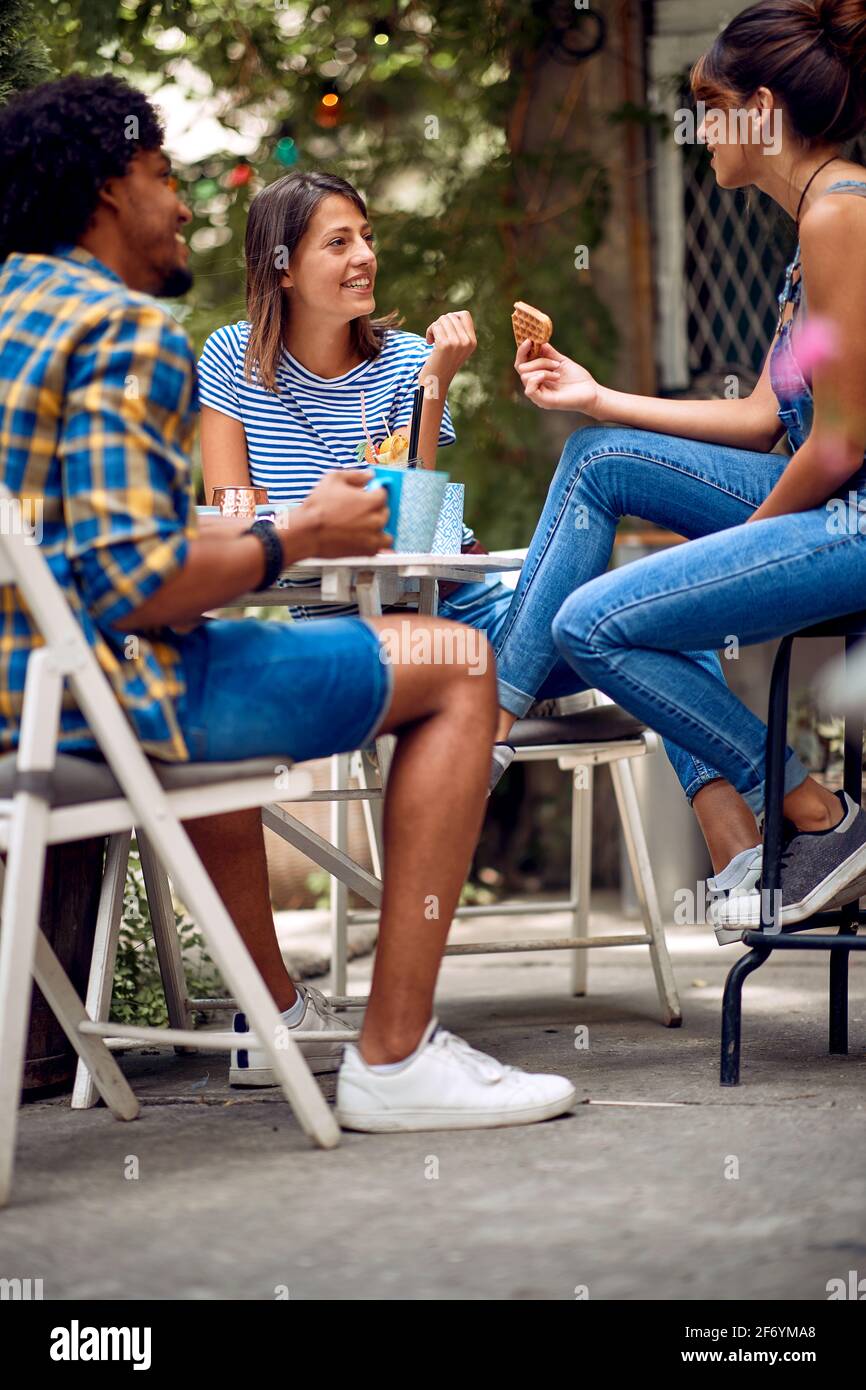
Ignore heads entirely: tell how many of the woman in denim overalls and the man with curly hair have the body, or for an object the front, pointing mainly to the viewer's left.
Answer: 1

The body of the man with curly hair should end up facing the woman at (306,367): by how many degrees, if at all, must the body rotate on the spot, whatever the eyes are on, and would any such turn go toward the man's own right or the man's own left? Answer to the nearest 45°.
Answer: approximately 90° to the man's own left

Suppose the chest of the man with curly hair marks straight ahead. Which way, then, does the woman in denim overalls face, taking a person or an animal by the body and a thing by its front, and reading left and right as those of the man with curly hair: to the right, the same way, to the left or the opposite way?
the opposite way

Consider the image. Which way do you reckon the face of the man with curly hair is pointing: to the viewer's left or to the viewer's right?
to the viewer's right

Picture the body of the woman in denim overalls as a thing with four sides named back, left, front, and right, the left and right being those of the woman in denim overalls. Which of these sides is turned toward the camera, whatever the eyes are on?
left

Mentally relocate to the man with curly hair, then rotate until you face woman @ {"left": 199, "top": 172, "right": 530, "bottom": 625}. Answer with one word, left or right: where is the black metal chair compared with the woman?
right

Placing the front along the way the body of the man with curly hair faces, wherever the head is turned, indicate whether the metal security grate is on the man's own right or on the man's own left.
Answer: on the man's own left

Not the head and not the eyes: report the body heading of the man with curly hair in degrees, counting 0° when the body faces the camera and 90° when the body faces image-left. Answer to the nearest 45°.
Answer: approximately 270°

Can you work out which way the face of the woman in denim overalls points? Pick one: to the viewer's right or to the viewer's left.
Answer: to the viewer's left

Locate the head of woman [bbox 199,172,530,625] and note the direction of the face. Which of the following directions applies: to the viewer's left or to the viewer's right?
to the viewer's right
